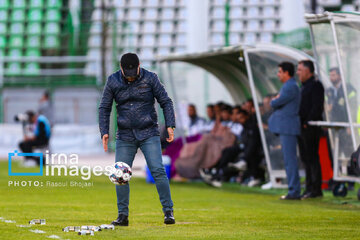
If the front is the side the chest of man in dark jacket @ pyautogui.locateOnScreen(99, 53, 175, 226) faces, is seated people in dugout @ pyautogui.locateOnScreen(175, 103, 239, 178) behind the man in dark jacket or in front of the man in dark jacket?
behind

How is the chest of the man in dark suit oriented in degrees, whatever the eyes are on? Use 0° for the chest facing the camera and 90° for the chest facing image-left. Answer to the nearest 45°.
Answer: approximately 90°

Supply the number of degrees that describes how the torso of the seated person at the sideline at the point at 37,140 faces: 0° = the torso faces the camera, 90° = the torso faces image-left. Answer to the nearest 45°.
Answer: approximately 90°

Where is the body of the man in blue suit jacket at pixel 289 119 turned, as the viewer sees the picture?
to the viewer's left

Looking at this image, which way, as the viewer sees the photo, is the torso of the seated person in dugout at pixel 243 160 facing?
to the viewer's left
